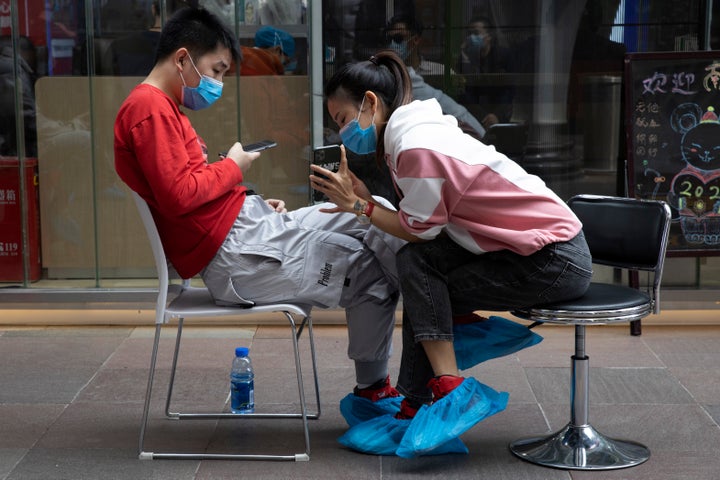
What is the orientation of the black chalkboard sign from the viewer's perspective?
toward the camera

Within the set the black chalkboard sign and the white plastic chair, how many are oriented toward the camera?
1

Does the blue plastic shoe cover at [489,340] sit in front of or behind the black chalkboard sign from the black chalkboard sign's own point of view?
in front

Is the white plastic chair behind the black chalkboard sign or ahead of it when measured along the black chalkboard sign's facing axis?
ahead

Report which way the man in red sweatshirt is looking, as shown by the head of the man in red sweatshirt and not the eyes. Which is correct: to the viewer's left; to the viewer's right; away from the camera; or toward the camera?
to the viewer's right

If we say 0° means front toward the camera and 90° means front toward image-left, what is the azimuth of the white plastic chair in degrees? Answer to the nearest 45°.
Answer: approximately 270°

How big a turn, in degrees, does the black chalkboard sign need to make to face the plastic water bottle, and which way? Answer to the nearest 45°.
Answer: approximately 45° to its right

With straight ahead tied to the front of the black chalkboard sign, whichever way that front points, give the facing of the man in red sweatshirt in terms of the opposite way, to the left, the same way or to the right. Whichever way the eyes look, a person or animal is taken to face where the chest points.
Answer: to the left

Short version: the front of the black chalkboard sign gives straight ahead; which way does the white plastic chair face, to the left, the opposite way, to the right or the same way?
to the left

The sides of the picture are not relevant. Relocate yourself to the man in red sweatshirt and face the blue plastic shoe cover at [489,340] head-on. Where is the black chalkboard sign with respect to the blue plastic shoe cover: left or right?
left

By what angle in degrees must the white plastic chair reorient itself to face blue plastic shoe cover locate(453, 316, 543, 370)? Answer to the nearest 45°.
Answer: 0° — it already faces it

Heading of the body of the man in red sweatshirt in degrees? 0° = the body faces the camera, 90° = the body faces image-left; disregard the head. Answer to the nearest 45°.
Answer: approximately 270°

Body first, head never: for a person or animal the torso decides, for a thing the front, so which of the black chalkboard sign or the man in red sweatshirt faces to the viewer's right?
the man in red sweatshirt
